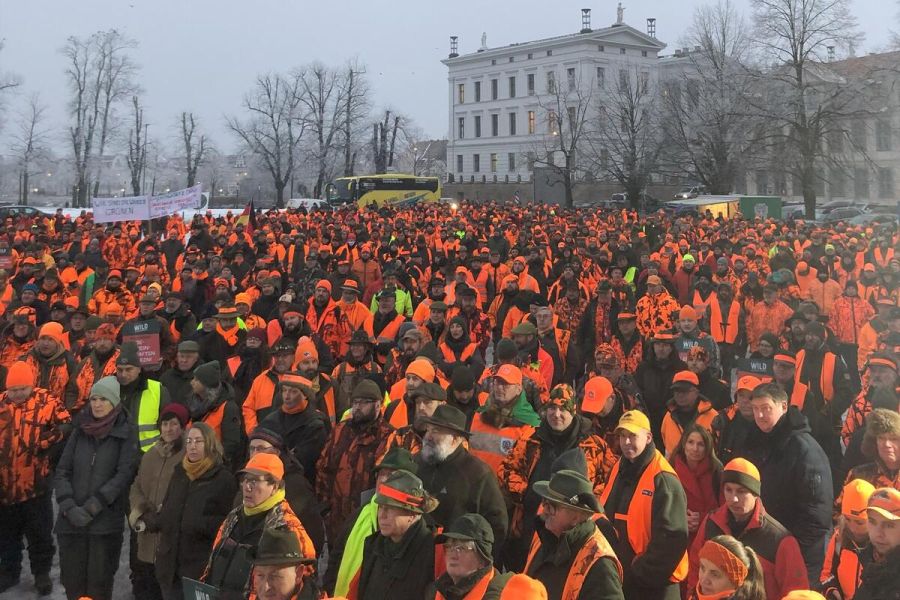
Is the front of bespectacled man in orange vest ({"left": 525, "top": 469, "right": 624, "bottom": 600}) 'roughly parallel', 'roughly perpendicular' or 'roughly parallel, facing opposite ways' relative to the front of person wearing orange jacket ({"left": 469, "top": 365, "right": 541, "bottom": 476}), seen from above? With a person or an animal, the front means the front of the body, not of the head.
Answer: roughly parallel

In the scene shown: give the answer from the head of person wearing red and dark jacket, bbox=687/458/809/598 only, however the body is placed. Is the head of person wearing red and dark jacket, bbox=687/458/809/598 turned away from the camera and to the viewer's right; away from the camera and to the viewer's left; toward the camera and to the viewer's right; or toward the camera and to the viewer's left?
toward the camera and to the viewer's left

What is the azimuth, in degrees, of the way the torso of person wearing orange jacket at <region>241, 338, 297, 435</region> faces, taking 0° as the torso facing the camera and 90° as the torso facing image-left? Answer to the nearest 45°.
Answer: approximately 315°

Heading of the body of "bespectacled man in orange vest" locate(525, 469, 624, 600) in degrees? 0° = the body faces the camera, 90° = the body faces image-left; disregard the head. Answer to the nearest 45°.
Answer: approximately 45°

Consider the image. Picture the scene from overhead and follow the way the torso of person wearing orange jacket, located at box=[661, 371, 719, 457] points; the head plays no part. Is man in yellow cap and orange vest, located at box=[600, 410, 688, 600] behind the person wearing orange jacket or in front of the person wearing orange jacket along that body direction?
in front

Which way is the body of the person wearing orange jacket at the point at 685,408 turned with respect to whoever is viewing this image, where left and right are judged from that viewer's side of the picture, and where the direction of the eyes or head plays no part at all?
facing the viewer and to the left of the viewer

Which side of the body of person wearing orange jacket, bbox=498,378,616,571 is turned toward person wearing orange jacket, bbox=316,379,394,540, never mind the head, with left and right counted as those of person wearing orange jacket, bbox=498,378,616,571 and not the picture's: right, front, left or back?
right

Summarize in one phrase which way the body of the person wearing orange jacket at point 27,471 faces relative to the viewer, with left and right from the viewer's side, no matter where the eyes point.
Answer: facing the viewer

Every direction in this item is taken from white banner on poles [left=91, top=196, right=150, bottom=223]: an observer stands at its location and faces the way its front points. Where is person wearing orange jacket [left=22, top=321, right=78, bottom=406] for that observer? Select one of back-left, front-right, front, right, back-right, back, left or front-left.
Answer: front

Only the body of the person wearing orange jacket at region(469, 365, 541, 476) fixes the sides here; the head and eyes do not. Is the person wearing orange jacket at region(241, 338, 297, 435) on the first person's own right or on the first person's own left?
on the first person's own right

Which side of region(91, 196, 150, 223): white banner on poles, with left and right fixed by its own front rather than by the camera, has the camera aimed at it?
front

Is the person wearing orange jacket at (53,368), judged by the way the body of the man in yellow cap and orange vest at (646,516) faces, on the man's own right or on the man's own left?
on the man's own right

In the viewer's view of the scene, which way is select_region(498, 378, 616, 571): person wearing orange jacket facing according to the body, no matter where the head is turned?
toward the camera
